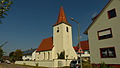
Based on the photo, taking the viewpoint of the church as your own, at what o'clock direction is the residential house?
The residential house is roughly at 1 o'clock from the church.

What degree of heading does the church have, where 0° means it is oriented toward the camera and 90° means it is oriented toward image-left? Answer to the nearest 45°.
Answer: approximately 315°
